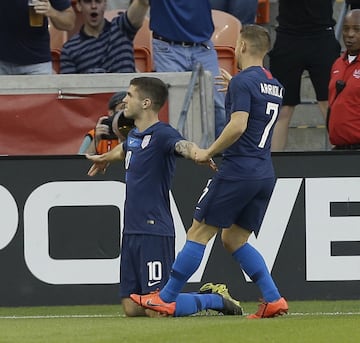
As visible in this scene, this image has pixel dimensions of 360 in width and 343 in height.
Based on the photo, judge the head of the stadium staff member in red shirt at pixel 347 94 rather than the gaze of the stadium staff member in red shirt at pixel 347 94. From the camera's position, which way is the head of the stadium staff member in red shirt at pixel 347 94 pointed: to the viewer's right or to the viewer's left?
to the viewer's left

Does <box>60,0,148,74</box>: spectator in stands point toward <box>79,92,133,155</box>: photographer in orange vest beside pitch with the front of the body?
yes

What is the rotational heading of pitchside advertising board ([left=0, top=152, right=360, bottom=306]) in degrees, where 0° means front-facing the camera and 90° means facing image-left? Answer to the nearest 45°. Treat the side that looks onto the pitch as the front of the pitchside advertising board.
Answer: approximately 0°
